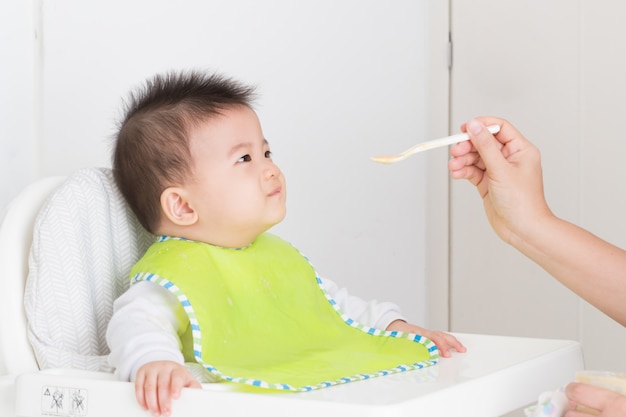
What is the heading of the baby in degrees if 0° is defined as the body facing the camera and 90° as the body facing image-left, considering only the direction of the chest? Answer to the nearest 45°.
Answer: approximately 315°

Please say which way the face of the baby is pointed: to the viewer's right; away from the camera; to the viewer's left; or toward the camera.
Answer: to the viewer's right
